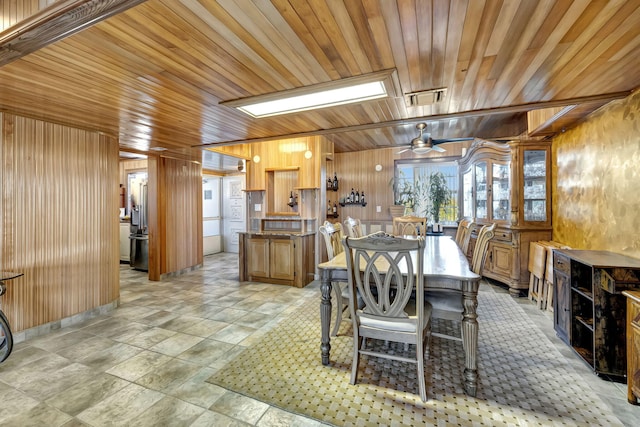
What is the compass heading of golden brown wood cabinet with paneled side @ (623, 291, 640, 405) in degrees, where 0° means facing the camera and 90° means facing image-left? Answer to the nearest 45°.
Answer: approximately 45°

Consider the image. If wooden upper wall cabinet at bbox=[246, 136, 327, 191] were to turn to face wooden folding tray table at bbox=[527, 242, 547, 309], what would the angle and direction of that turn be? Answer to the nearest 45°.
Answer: approximately 45° to its left

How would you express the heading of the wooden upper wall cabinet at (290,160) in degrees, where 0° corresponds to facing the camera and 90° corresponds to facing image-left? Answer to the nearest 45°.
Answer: approximately 0°

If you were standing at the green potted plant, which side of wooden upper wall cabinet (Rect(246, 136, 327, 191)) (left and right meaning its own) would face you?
left

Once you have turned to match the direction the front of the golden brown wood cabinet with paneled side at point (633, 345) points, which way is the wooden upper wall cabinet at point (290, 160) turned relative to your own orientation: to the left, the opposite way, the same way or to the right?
to the left

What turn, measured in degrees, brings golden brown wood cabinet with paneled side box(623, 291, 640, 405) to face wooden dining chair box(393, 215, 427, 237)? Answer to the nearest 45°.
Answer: approximately 90° to its right

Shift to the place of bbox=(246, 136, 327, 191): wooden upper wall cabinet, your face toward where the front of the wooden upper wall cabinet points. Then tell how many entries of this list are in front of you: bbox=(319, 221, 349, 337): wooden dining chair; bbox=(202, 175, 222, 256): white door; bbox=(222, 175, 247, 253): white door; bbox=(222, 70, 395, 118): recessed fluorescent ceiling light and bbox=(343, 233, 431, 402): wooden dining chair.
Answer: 3

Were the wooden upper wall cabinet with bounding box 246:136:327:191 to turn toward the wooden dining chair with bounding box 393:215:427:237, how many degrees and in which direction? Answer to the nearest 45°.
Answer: approximately 90° to its left

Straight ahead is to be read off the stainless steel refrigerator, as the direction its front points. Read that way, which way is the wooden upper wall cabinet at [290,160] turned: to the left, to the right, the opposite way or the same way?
the same way

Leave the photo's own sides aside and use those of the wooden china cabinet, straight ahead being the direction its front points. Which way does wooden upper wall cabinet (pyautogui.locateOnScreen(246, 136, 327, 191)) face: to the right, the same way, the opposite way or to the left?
to the left

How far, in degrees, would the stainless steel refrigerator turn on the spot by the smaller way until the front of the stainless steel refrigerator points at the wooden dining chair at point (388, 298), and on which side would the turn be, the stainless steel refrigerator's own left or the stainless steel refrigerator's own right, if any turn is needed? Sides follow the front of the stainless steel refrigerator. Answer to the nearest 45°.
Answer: approximately 45° to the stainless steel refrigerator's own left

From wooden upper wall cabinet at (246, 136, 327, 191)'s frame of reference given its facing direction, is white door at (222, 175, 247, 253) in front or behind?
behind
